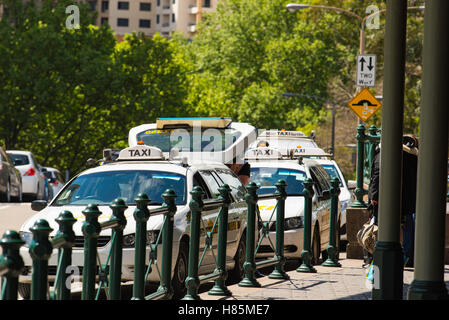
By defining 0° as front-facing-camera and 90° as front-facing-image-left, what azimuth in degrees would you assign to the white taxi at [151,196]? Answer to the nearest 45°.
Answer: approximately 45°

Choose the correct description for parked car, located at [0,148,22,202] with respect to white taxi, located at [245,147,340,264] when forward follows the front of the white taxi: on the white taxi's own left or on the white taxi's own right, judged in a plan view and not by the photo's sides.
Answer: on the white taxi's own right

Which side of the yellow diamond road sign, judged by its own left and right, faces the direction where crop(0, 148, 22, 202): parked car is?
right
